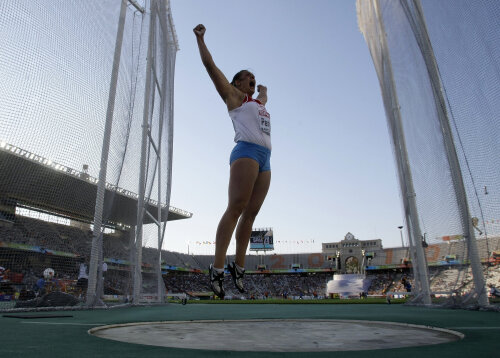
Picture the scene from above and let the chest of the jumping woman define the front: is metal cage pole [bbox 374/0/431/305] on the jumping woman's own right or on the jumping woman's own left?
on the jumping woman's own left

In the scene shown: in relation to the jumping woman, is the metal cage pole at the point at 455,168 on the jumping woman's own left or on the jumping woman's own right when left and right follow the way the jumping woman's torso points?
on the jumping woman's own left

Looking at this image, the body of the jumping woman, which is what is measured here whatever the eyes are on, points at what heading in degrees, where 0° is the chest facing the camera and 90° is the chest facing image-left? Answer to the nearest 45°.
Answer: approximately 315°

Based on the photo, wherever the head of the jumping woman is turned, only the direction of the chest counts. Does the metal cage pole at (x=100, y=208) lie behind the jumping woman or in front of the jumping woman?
behind

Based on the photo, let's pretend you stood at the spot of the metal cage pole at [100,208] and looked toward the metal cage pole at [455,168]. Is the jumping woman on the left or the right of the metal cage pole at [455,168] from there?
right
